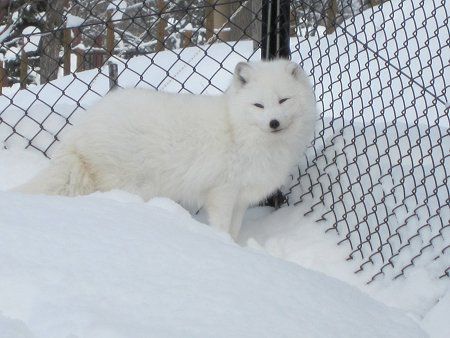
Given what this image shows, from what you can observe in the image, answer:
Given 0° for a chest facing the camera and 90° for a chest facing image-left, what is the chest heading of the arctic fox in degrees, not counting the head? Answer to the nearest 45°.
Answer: approximately 270°
